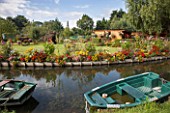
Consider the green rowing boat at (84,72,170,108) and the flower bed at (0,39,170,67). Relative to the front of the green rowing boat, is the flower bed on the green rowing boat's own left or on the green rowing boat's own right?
on the green rowing boat's own right

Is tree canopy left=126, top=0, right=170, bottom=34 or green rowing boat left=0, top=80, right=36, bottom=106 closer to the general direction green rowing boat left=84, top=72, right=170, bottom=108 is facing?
the green rowing boat

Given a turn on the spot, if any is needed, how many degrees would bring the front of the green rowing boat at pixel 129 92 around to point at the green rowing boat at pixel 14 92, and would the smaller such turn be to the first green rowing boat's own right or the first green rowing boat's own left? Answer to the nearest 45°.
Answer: approximately 45° to the first green rowing boat's own right

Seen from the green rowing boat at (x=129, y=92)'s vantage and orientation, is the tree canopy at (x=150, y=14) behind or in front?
behind
